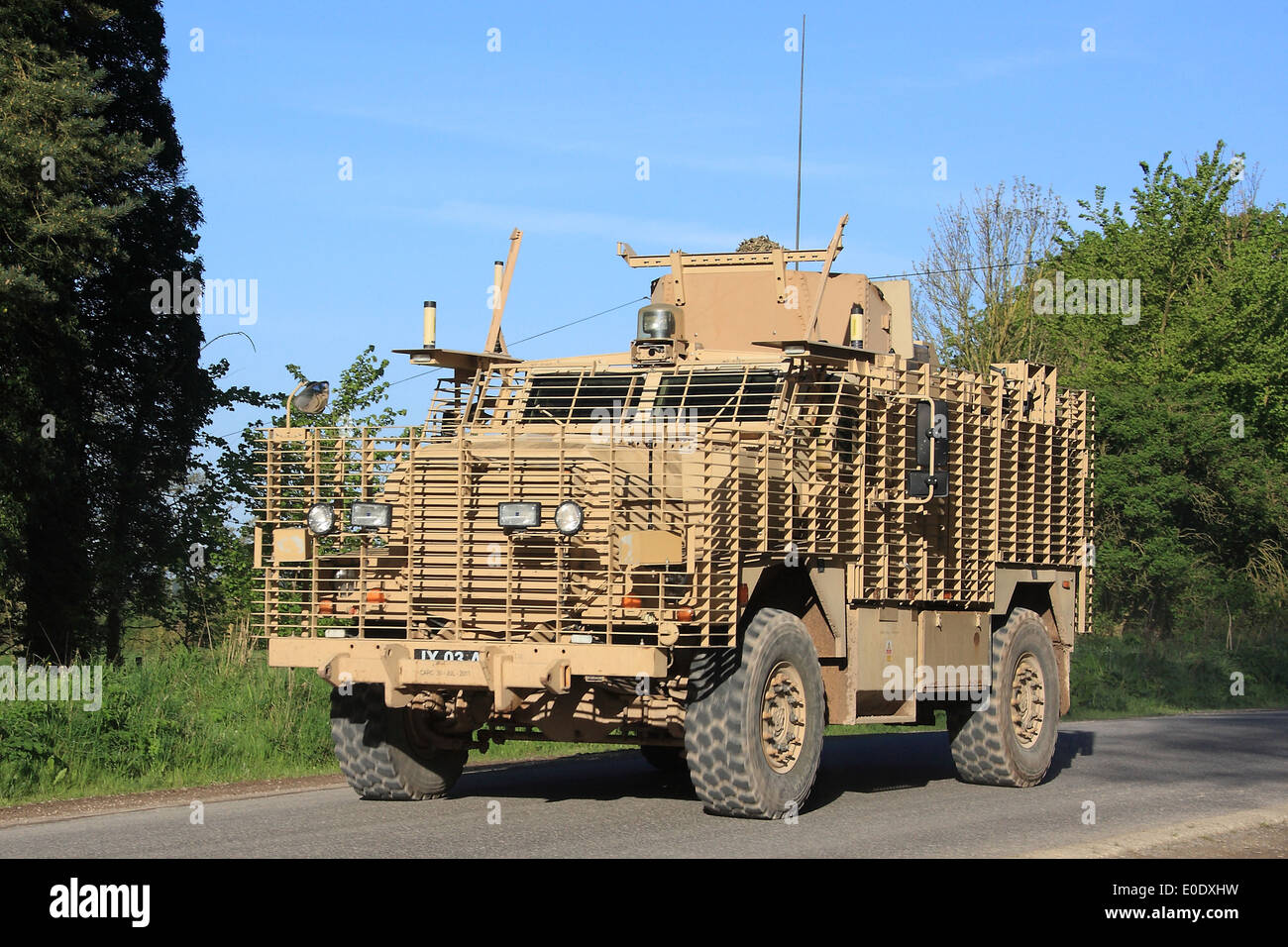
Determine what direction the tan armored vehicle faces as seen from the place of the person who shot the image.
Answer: facing the viewer and to the left of the viewer

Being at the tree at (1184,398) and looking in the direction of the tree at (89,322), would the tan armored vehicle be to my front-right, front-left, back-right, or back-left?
front-left

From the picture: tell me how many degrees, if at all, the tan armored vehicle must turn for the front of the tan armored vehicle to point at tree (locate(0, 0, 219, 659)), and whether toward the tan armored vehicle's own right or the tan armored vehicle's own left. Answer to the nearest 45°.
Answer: approximately 90° to the tan armored vehicle's own right

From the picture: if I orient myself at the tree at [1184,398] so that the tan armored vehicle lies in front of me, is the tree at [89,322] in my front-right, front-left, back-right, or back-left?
front-right

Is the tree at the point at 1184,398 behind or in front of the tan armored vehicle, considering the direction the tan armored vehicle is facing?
behind
